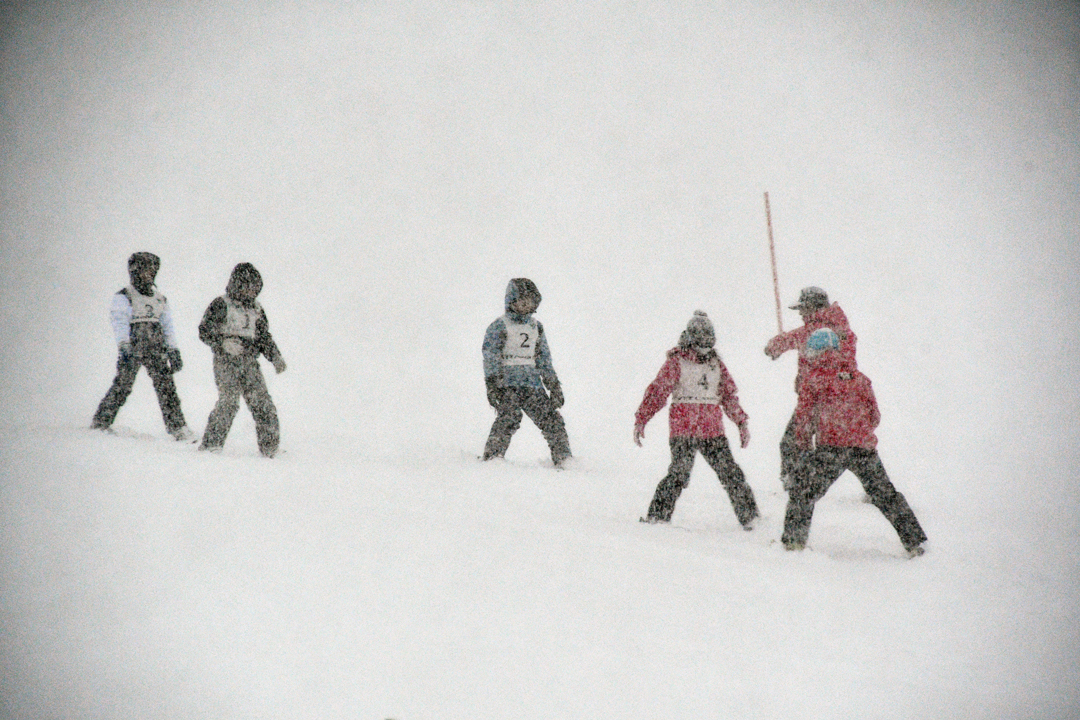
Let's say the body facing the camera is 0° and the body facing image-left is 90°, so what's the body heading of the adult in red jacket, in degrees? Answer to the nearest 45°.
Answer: approximately 45°

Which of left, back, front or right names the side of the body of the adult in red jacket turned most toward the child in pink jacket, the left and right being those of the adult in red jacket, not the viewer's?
front
